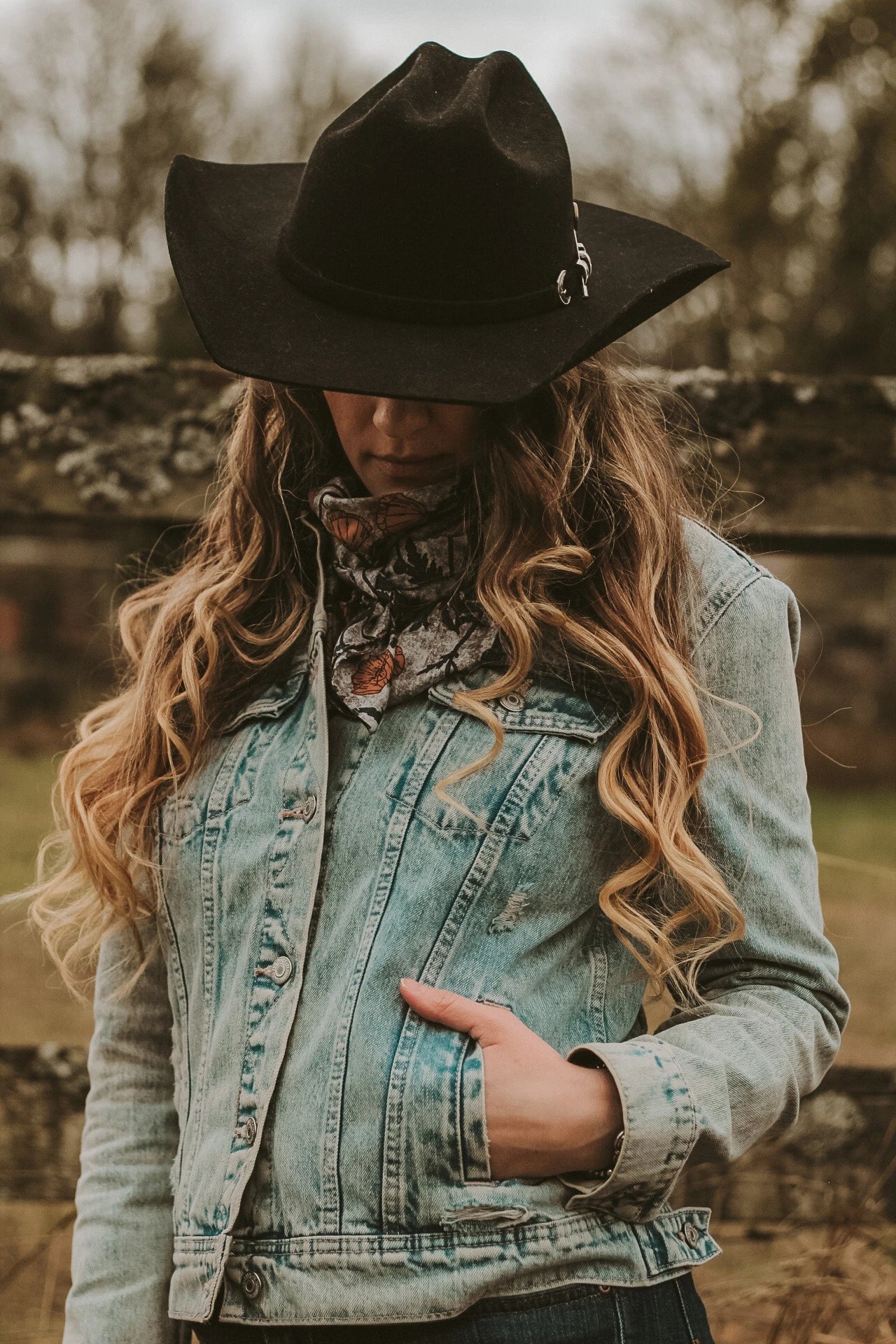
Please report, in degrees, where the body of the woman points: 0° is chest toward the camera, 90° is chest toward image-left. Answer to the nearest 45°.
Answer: approximately 45°
